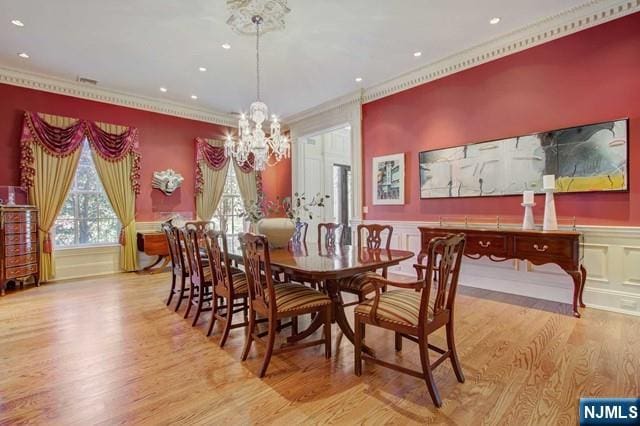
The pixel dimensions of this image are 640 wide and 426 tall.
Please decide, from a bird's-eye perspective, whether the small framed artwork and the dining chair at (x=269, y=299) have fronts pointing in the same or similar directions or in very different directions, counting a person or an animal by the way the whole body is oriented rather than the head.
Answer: very different directions

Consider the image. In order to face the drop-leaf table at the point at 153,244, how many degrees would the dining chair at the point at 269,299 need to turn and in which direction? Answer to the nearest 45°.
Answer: approximately 90° to its left

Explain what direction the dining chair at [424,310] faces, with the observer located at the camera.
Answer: facing away from the viewer and to the left of the viewer

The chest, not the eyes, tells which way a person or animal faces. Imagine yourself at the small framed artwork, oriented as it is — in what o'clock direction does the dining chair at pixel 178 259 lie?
The dining chair is roughly at 12 o'clock from the small framed artwork.

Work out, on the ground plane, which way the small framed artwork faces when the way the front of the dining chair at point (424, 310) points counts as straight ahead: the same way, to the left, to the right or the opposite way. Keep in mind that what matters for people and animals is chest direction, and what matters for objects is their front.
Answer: to the left

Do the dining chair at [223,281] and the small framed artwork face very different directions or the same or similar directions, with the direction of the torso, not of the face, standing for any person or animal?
very different directions

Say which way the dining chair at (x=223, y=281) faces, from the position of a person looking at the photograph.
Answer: facing away from the viewer and to the right of the viewer
